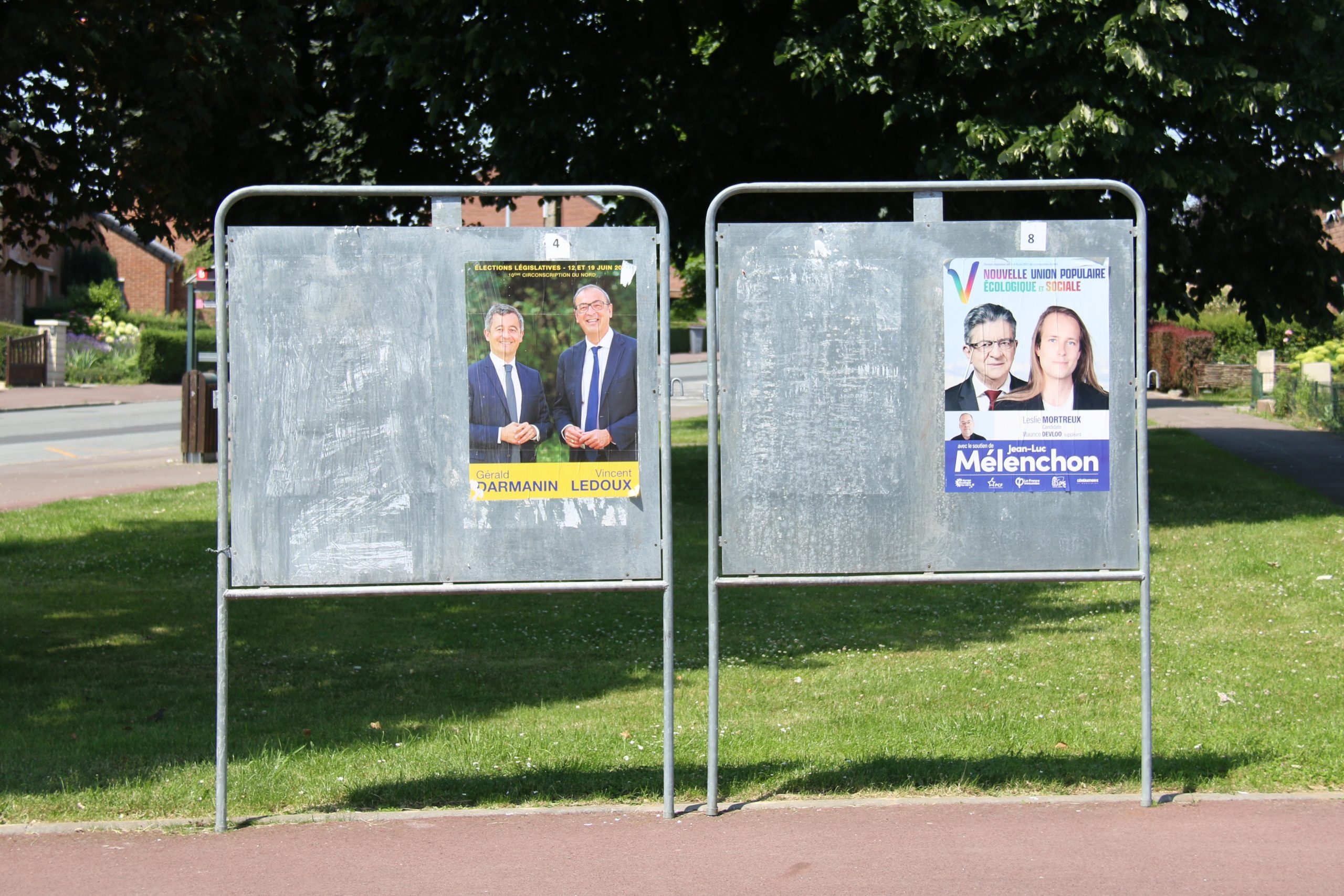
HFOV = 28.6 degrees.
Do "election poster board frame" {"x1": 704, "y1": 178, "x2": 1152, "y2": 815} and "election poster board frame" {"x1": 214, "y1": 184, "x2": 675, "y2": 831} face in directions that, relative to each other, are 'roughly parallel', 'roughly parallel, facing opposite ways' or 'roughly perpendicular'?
roughly parallel

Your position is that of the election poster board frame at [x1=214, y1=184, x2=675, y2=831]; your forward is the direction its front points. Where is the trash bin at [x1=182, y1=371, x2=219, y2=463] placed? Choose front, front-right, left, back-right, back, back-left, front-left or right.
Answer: back

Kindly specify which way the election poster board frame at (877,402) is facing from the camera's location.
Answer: facing the viewer

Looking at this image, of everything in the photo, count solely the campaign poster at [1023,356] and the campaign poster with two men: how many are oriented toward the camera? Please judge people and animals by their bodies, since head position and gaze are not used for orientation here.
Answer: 2

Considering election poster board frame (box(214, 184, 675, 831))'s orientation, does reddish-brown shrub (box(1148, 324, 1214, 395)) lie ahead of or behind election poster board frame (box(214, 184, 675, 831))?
behind

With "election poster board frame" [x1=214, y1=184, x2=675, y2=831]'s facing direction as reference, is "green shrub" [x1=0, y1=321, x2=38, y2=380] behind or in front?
behind

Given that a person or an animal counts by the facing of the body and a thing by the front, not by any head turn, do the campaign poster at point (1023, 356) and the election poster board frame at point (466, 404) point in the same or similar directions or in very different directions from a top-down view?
same or similar directions

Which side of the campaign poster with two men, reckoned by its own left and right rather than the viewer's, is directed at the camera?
front

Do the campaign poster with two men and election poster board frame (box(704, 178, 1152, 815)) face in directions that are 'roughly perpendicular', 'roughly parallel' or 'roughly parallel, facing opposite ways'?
roughly parallel

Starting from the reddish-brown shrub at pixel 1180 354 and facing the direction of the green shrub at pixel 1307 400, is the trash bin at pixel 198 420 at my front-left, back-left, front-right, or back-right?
front-right
